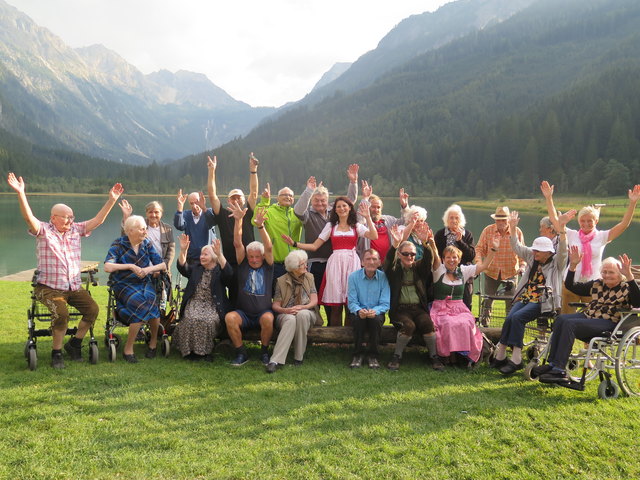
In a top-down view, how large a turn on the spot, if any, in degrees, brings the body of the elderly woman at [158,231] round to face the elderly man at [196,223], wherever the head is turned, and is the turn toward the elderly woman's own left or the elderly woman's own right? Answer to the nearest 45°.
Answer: approximately 45° to the elderly woman's own left

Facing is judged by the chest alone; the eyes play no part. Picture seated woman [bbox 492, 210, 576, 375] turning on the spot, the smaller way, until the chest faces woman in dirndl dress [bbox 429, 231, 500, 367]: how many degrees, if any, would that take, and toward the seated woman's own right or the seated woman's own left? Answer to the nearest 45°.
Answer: approximately 45° to the seated woman's own right

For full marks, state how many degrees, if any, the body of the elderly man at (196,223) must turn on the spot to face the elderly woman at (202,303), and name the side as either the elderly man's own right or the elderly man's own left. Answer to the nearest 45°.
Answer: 0° — they already face them

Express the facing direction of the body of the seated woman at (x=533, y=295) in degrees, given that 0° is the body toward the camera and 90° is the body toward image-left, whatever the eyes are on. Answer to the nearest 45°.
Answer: approximately 45°

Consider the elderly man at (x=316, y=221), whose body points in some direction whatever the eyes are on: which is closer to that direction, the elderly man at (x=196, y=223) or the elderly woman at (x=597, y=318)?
the elderly woman

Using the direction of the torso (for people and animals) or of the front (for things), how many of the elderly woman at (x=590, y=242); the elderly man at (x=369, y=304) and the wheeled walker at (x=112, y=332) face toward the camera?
3

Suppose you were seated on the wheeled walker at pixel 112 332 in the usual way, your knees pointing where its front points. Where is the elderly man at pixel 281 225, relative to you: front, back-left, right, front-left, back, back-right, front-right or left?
left

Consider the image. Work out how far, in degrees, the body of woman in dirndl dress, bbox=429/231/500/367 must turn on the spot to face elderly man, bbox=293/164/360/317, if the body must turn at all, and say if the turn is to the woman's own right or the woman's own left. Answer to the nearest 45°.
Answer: approximately 90° to the woman's own right

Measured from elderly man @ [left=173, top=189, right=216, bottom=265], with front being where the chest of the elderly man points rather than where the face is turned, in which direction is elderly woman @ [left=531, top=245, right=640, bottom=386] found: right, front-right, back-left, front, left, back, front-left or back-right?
front-left

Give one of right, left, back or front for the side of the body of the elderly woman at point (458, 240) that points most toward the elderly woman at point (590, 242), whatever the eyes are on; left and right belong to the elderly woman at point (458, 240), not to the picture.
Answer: left

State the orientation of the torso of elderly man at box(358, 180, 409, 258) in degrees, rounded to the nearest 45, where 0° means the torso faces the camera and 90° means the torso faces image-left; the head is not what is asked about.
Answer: approximately 0°

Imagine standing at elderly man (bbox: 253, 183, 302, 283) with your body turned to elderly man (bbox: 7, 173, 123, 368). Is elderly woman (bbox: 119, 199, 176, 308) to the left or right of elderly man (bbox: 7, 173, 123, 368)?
right

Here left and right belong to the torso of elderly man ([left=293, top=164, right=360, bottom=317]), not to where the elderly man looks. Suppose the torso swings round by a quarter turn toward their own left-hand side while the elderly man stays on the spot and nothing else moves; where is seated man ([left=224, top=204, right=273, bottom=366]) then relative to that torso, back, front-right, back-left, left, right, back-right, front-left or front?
back-right

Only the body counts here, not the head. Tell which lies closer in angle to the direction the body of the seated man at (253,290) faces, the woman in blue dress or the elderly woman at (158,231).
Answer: the woman in blue dress
